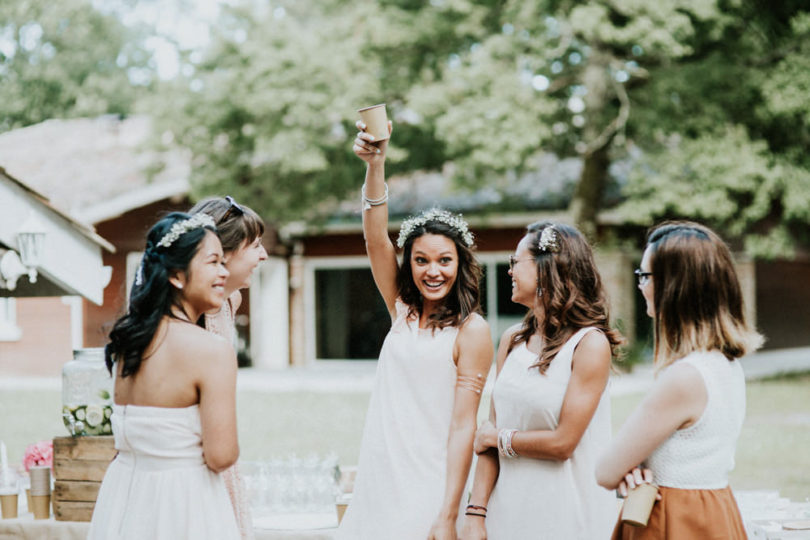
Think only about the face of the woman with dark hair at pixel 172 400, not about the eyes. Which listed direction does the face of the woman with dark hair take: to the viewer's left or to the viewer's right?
to the viewer's right

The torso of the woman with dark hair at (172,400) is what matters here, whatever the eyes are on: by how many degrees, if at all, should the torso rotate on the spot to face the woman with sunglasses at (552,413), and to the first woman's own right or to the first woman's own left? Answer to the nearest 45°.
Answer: approximately 45° to the first woman's own right

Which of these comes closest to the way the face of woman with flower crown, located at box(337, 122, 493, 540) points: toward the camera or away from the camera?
toward the camera

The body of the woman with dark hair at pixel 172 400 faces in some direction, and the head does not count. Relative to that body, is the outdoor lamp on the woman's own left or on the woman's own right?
on the woman's own left

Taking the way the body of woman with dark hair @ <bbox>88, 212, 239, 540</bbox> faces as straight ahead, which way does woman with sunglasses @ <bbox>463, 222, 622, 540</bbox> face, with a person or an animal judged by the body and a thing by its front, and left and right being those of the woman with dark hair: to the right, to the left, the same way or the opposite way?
the opposite way

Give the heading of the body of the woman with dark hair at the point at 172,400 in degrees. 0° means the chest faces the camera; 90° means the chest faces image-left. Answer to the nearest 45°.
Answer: approximately 225°

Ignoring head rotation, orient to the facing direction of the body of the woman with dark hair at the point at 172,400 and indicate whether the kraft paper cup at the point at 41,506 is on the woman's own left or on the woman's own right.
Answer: on the woman's own left
